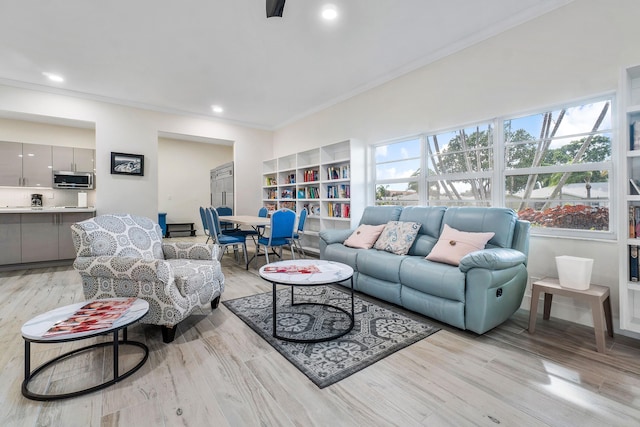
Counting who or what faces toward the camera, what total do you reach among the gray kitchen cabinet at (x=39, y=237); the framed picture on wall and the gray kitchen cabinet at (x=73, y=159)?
3

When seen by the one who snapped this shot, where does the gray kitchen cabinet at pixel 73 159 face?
facing the viewer

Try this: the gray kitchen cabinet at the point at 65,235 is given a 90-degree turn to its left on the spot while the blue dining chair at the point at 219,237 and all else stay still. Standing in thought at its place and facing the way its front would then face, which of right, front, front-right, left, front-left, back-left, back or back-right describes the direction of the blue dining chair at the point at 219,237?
front-right

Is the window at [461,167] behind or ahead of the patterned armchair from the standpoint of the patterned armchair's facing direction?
ahead

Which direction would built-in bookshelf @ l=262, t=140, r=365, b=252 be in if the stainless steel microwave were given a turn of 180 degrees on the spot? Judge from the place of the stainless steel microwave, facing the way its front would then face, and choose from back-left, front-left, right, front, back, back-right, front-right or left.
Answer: back-right

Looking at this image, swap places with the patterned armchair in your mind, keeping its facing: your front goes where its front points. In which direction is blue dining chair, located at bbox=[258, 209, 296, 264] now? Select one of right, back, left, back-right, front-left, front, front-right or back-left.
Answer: left

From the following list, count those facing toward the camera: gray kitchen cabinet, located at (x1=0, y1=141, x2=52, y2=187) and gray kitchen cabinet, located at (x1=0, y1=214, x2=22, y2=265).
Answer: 2

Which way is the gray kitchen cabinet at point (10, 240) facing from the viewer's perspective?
toward the camera

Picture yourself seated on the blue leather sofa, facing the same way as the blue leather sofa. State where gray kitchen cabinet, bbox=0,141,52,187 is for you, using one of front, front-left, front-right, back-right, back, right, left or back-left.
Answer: front-right

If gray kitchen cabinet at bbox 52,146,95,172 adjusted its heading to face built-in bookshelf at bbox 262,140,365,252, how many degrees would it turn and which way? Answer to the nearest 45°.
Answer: approximately 45° to its left

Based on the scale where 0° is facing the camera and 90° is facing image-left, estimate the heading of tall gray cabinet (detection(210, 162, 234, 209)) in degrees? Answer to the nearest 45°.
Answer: approximately 45°

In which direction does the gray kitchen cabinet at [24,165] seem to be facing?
toward the camera

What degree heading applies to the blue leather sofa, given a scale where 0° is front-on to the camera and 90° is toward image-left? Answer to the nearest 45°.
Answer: approximately 45°

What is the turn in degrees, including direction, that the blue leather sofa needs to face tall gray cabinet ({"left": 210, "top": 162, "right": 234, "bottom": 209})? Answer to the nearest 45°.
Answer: approximately 90° to its right
